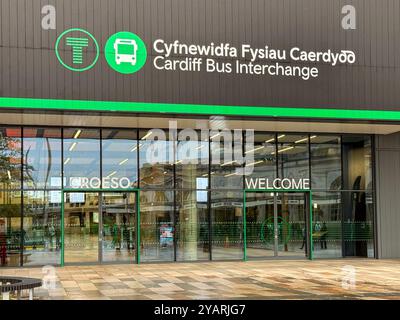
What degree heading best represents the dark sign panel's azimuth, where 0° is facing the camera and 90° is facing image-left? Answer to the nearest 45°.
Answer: approximately 0°
